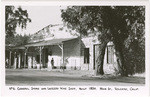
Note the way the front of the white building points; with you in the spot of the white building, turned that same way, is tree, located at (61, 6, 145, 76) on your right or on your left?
on your left

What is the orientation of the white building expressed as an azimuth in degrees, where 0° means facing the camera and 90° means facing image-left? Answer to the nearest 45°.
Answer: approximately 45°
